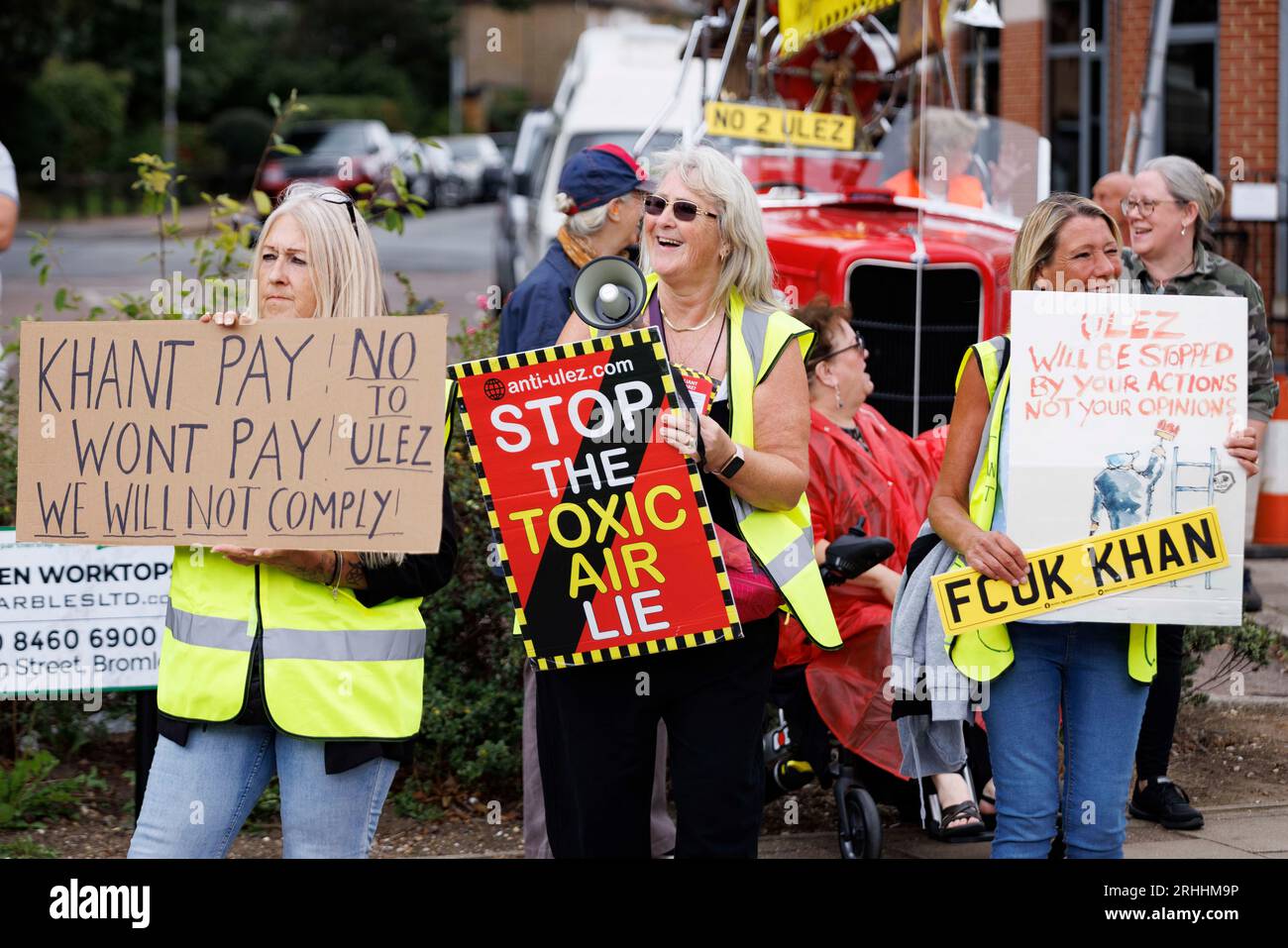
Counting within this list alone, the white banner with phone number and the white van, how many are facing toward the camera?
2

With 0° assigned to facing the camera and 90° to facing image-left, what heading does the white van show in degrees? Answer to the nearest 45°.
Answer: approximately 0°

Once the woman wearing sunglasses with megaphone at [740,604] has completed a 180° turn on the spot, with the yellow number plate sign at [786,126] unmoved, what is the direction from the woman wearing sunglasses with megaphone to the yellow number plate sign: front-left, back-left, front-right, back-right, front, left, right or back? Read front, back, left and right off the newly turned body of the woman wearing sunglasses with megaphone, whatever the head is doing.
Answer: front-left

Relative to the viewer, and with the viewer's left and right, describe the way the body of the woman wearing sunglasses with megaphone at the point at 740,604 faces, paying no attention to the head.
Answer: facing the viewer and to the left of the viewer

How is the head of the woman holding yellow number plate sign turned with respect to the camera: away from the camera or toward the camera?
toward the camera

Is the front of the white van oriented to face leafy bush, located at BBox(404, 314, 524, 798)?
yes

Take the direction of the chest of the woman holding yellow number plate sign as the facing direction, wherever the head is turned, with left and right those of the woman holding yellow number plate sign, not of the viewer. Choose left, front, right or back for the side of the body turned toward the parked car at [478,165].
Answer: back

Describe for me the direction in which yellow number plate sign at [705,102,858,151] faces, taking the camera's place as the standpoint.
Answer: facing the viewer

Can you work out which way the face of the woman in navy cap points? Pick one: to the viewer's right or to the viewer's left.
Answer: to the viewer's right

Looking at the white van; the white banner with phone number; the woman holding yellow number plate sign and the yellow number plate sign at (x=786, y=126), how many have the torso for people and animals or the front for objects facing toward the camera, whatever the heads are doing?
4

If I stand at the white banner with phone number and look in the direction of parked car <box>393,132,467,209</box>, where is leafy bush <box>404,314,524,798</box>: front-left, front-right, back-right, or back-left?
front-right

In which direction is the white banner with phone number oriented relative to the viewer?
toward the camera

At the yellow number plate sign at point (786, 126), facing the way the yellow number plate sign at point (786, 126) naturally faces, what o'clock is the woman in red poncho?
The woman in red poncho is roughly at 12 o'clock from the yellow number plate sign.

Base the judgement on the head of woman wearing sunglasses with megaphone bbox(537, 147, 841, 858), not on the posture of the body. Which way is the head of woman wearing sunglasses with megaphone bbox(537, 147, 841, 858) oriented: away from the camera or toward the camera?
toward the camera
